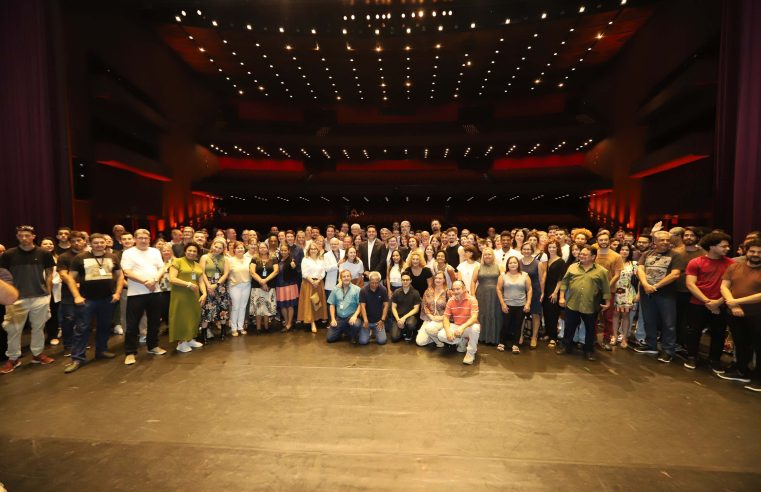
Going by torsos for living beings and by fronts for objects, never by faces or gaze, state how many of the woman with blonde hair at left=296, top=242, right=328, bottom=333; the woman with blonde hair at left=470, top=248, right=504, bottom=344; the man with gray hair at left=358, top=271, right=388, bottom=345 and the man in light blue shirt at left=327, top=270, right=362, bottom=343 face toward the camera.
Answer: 4

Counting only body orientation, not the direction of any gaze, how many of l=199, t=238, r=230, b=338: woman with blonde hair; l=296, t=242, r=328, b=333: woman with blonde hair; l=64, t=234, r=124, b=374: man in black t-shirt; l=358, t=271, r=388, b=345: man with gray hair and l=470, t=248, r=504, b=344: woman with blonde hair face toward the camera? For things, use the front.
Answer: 5

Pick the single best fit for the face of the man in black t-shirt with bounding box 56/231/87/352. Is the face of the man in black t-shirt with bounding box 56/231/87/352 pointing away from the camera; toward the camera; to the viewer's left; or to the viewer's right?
toward the camera

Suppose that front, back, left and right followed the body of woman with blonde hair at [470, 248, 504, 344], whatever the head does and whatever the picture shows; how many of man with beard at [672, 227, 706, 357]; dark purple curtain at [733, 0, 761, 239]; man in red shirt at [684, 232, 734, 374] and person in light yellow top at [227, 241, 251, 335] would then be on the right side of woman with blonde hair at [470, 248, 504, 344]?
1

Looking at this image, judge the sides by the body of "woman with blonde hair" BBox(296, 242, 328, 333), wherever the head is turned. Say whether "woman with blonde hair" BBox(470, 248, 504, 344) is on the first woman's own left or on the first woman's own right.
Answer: on the first woman's own left

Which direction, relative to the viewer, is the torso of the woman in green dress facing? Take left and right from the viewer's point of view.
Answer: facing the viewer and to the right of the viewer

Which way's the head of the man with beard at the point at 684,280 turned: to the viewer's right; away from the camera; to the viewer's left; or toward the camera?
toward the camera

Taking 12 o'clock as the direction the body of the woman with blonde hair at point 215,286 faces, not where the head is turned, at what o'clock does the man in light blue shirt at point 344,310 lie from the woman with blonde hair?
The man in light blue shirt is roughly at 10 o'clock from the woman with blonde hair.

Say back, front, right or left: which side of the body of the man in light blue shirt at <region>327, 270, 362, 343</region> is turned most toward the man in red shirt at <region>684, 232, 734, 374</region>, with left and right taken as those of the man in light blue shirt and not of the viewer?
left

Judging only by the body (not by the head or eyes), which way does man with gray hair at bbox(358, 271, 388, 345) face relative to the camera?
toward the camera

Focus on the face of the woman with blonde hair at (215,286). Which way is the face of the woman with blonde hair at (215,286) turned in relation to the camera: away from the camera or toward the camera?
toward the camera

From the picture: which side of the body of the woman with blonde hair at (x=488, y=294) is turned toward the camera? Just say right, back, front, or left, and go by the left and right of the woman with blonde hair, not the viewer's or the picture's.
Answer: front

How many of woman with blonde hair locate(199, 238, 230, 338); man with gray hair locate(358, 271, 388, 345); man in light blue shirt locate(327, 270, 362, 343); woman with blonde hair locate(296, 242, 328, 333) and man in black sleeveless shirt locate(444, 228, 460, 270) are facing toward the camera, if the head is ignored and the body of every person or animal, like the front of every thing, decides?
5

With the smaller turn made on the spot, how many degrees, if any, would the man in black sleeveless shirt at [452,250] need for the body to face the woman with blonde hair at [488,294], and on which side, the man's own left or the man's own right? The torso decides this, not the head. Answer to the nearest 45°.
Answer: approximately 45° to the man's own left

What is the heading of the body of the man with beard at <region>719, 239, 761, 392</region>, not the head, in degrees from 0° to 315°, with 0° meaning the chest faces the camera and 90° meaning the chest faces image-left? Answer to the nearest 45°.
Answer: approximately 45°

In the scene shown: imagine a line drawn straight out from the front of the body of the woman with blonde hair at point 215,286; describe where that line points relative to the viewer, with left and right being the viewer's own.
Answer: facing the viewer

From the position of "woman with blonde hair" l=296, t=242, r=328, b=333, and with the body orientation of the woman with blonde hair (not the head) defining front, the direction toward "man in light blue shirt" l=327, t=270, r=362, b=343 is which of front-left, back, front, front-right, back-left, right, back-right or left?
front-left

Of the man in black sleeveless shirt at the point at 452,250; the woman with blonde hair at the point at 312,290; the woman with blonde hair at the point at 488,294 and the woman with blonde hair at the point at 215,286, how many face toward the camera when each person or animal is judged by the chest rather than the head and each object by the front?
4

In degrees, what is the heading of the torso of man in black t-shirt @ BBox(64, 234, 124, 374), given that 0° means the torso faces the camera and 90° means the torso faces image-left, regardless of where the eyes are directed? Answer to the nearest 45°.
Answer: approximately 0°

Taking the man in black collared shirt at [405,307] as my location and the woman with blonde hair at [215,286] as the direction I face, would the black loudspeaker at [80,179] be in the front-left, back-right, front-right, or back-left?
front-right

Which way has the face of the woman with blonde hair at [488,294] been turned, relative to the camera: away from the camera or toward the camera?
toward the camera

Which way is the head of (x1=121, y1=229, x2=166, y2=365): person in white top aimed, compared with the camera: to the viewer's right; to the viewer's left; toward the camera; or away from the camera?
toward the camera
